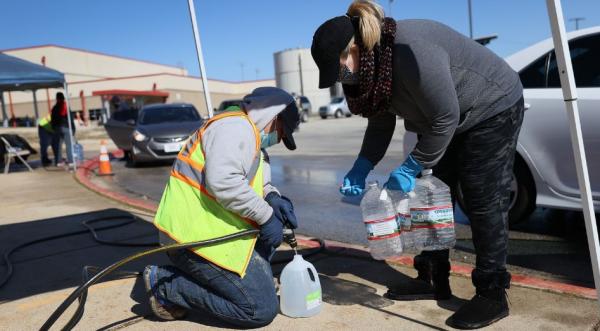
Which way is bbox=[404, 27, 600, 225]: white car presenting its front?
to the viewer's right

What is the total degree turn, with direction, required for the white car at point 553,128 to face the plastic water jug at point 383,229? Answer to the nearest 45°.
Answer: approximately 135° to its right

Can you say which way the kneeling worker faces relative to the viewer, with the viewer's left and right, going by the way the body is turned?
facing to the right of the viewer

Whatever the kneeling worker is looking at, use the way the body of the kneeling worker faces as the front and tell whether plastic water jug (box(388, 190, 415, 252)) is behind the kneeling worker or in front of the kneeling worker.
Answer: in front

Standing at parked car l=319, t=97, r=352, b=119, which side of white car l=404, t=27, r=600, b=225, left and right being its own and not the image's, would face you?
left

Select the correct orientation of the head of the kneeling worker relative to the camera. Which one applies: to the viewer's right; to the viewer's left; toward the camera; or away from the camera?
to the viewer's right
